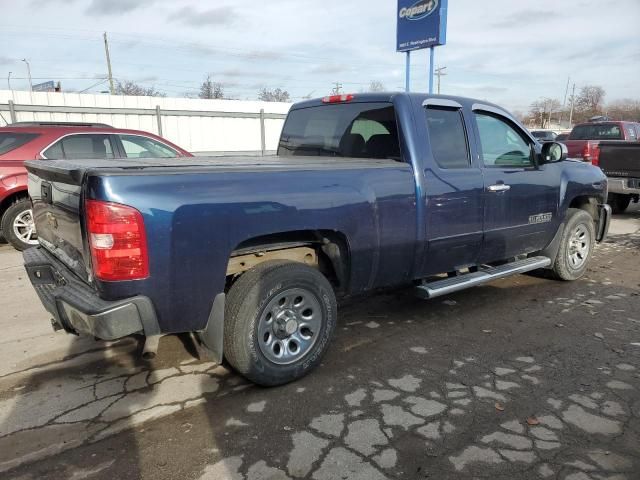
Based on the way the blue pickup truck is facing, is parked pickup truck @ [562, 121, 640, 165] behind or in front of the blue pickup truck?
in front

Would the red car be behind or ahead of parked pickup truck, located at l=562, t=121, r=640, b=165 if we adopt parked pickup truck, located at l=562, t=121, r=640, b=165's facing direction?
behind

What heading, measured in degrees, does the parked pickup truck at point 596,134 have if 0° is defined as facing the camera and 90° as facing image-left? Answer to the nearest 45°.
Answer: approximately 225°

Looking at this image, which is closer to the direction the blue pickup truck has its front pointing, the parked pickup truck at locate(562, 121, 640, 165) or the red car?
the parked pickup truck

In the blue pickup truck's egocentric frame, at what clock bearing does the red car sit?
The red car is roughly at 9 o'clock from the blue pickup truck.

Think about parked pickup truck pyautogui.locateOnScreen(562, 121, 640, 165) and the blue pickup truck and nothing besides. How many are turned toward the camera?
0

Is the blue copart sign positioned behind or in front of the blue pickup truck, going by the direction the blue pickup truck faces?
in front

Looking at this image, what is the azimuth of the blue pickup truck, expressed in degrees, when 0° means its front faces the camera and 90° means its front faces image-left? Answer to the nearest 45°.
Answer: approximately 225°

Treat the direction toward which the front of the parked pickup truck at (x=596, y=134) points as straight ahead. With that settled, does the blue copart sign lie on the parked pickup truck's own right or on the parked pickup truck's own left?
on the parked pickup truck's own left
